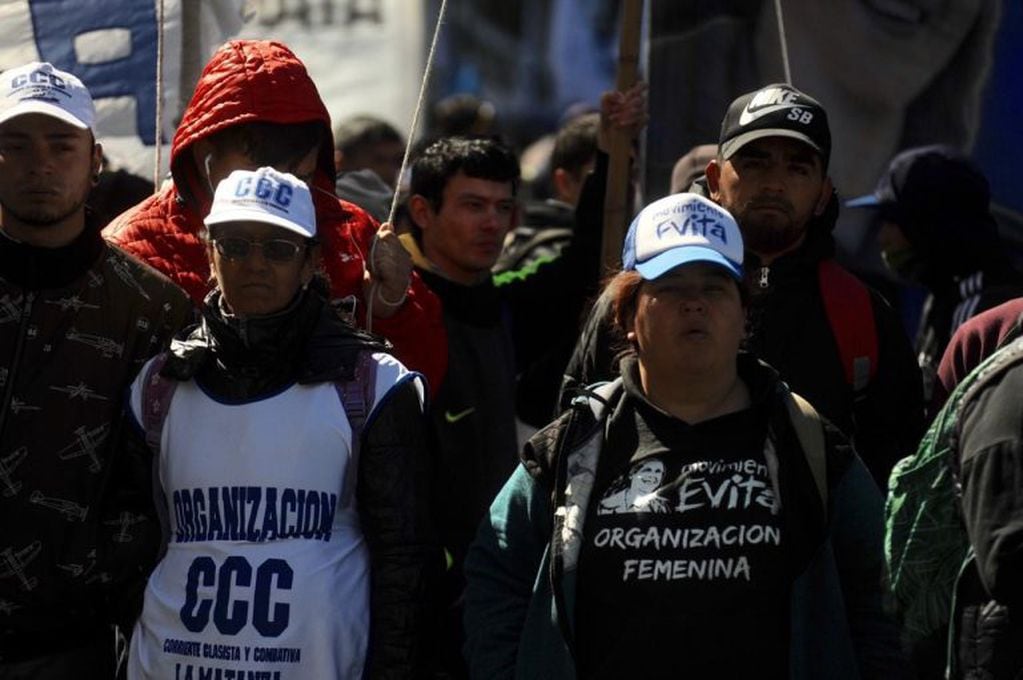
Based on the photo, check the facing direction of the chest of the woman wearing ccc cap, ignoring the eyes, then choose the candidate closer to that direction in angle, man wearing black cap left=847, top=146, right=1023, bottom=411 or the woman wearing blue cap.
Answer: the woman wearing blue cap

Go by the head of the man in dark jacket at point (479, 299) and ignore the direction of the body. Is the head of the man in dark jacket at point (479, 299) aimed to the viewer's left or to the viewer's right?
to the viewer's right

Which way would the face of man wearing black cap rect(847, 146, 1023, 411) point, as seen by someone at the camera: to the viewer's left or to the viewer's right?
to the viewer's left

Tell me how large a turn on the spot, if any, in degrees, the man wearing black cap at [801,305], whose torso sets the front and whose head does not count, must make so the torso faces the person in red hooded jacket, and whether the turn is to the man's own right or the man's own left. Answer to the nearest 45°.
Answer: approximately 90° to the man's own right

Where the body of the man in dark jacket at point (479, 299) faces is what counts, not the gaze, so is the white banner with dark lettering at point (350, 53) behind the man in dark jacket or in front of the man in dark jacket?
behind

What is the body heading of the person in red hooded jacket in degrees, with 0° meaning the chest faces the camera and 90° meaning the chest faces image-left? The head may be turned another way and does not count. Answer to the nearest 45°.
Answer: approximately 0°
